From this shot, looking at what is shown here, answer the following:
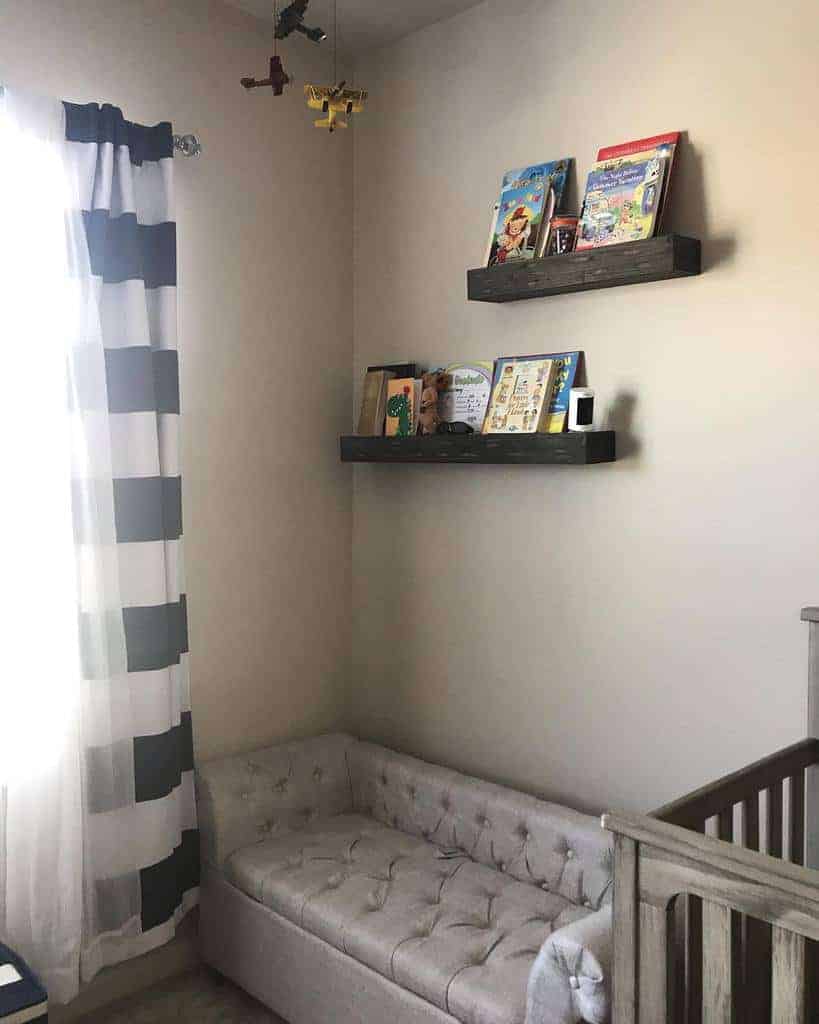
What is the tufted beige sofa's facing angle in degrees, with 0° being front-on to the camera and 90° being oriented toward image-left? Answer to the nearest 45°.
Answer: approximately 45°

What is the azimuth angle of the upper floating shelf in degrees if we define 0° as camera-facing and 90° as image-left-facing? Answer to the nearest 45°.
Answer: approximately 45°

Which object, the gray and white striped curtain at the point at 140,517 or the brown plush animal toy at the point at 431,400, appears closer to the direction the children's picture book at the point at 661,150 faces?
the gray and white striped curtain

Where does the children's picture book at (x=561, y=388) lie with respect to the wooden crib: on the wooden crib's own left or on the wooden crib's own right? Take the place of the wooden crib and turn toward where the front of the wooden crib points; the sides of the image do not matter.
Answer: on the wooden crib's own right

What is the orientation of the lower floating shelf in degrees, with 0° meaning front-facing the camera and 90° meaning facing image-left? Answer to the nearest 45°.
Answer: approximately 45°

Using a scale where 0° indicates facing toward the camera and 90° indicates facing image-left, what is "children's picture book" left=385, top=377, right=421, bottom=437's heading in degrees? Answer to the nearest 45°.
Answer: approximately 45°

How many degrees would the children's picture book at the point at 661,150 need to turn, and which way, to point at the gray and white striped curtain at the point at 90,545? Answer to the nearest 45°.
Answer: approximately 45° to its right

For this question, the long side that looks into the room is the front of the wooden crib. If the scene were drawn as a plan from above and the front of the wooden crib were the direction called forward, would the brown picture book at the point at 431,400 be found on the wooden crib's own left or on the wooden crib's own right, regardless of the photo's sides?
on the wooden crib's own right
